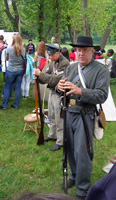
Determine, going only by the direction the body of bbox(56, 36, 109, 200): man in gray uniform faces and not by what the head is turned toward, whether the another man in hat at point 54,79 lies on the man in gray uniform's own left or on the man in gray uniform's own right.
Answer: on the man in gray uniform's own right

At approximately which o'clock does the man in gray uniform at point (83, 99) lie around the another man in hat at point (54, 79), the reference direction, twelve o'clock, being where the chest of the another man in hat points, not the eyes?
The man in gray uniform is roughly at 10 o'clock from another man in hat.

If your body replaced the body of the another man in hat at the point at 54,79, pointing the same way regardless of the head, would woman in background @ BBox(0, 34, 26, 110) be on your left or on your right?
on your right

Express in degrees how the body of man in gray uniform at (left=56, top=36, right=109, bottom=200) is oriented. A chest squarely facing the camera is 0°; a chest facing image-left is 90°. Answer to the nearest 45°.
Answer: approximately 45°

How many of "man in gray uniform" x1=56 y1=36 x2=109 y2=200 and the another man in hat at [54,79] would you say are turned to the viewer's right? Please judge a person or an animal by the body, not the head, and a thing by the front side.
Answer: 0

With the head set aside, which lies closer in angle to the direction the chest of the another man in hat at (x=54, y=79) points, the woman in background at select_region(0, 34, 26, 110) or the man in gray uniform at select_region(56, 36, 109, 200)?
the man in gray uniform

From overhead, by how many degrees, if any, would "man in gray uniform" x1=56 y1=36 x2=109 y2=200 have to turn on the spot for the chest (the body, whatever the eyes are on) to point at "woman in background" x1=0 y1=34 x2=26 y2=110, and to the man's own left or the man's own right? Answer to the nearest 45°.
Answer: approximately 90° to the man's own right
